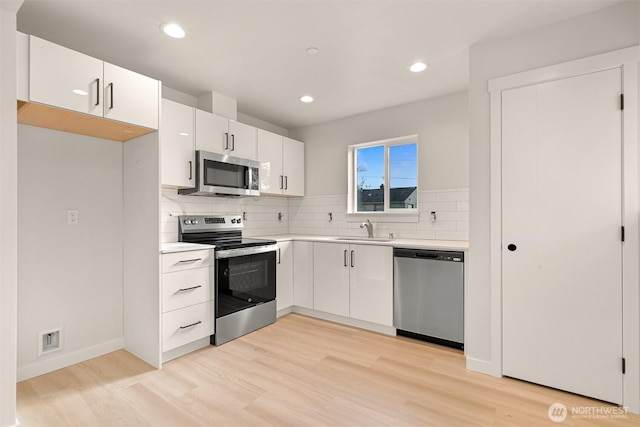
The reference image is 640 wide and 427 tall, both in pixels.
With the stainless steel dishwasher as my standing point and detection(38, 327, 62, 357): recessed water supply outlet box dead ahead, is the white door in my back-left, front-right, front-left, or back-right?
back-left

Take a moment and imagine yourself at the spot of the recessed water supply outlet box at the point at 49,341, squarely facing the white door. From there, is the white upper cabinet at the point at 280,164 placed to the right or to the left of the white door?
left

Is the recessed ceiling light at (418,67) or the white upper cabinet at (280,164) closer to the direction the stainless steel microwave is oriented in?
the recessed ceiling light

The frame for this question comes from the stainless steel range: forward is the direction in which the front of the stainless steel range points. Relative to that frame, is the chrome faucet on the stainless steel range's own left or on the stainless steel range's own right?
on the stainless steel range's own left

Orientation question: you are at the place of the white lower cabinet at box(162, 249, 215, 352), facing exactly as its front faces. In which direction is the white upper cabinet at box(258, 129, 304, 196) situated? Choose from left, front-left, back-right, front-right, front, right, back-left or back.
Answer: left

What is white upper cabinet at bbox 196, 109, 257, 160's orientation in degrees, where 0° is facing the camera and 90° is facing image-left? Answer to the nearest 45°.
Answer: approximately 315°

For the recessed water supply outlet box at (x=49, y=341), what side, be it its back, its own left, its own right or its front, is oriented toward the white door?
front

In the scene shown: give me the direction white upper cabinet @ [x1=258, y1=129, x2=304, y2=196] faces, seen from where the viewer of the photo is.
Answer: facing the viewer and to the right of the viewer
